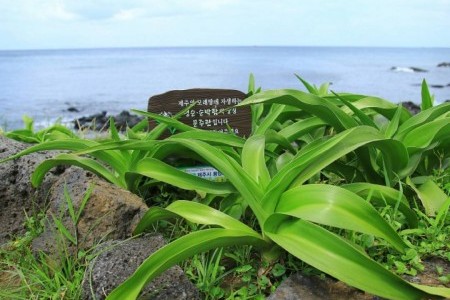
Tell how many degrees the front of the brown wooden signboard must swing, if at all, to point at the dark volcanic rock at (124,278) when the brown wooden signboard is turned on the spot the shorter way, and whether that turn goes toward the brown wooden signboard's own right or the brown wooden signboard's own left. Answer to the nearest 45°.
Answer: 0° — it already faces it

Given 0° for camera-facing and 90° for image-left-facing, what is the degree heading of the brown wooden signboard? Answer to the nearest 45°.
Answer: approximately 0°

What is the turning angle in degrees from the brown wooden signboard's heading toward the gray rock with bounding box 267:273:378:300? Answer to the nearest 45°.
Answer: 0° — it already faces it

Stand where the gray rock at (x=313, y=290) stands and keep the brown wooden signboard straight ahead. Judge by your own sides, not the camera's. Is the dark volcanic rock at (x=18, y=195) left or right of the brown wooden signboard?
left

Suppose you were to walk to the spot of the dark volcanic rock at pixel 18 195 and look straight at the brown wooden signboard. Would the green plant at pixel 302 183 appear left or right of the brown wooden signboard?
right

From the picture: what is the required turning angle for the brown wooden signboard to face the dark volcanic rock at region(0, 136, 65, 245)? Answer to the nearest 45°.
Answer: approximately 90° to its right

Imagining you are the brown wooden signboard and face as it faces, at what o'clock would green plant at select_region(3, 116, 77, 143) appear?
The green plant is roughly at 4 o'clock from the brown wooden signboard.

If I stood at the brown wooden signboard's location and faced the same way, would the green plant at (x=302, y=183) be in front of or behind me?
in front

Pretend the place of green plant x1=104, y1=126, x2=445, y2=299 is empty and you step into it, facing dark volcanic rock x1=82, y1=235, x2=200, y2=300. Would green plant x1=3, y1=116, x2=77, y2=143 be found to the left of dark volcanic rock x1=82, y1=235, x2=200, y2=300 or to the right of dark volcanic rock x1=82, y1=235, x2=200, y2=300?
right

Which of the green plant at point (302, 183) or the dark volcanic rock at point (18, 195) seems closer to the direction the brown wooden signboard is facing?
the green plant

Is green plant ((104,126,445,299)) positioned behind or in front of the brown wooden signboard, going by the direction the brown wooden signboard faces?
in front

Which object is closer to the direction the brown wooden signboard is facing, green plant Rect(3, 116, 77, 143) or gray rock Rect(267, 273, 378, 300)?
the gray rock
